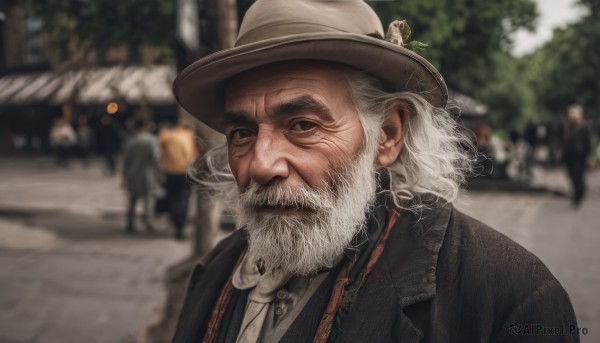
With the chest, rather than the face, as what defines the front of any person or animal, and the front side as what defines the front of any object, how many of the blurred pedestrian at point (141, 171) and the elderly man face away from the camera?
1

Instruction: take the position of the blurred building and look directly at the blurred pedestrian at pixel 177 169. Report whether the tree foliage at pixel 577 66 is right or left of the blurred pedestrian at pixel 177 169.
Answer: left

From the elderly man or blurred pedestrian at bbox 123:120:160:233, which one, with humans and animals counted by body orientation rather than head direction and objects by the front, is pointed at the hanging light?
the blurred pedestrian

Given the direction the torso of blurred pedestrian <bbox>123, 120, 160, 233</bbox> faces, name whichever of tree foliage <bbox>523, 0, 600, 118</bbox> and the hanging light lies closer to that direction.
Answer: the hanging light

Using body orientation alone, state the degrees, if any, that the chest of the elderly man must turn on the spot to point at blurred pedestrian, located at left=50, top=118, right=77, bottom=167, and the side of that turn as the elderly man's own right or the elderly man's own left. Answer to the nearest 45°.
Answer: approximately 90° to the elderly man's own right

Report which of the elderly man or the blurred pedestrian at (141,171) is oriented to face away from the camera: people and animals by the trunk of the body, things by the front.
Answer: the blurred pedestrian

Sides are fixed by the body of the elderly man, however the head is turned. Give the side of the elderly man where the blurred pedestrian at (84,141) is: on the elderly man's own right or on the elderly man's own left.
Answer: on the elderly man's own right

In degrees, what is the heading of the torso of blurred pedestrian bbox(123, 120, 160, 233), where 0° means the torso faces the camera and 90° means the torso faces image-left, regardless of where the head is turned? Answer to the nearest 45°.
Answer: approximately 180°

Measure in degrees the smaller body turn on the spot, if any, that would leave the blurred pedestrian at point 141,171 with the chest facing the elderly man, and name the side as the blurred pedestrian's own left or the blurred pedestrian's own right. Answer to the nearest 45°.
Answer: approximately 180°

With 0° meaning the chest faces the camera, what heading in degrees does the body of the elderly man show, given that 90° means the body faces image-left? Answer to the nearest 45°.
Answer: approximately 45°
